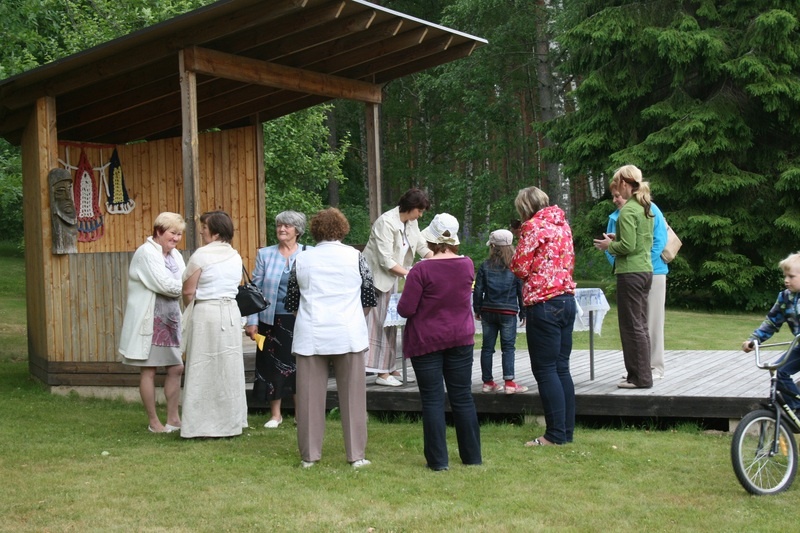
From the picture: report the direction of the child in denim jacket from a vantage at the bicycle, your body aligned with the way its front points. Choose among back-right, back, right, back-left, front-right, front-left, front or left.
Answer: right

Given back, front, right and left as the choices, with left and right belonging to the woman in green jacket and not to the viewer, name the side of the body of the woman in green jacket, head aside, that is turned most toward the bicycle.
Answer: left

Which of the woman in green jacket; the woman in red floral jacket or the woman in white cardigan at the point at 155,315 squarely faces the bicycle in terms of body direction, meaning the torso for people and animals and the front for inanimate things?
the woman in white cardigan

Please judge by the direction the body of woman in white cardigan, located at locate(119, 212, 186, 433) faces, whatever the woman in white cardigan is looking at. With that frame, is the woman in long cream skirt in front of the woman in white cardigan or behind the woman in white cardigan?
in front

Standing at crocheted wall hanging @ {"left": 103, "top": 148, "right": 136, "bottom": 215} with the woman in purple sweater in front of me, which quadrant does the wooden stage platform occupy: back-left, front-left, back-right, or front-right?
front-left

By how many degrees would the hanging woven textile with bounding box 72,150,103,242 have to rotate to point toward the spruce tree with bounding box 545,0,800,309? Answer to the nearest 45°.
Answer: approximately 90° to its left

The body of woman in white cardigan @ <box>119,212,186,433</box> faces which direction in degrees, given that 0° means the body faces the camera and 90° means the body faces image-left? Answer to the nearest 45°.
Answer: approximately 315°

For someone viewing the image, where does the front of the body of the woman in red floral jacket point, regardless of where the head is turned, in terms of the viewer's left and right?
facing away from the viewer and to the left of the viewer

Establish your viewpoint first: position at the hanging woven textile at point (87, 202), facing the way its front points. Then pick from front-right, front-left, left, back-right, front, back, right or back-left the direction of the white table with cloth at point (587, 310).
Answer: front-left

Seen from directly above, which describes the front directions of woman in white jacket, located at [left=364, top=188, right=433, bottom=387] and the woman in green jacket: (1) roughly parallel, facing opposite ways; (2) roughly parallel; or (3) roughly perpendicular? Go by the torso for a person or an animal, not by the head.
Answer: roughly parallel, facing opposite ways

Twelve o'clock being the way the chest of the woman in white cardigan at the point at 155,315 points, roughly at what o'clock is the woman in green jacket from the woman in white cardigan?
The woman in green jacket is roughly at 11 o'clock from the woman in white cardigan.

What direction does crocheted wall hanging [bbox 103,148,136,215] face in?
toward the camera

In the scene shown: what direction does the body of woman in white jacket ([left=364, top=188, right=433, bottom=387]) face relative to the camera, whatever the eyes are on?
to the viewer's right

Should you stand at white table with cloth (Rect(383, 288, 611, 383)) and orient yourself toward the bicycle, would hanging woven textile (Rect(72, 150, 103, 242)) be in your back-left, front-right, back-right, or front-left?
back-right

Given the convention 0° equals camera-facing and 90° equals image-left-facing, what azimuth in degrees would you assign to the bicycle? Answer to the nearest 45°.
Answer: approximately 45°

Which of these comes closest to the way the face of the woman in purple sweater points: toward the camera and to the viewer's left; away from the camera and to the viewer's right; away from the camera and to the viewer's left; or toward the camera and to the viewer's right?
away from the camera and to the viewer's left

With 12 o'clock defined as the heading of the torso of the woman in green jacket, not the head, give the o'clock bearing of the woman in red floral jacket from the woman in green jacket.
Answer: The woman in red floral jacket is roughly at 10 o'clock from the woman in green jacket.

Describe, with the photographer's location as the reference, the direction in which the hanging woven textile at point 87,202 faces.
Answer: facing the viewer
